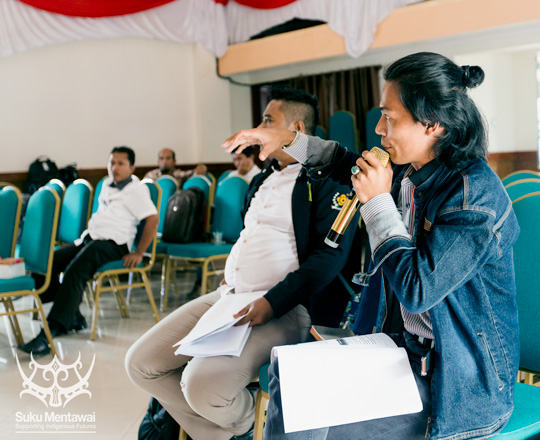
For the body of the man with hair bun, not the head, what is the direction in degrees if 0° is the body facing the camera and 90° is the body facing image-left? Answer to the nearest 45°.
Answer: approximately 90°

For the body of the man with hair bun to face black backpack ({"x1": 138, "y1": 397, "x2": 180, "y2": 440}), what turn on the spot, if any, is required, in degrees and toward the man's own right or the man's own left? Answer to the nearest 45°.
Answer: approximately 45° to the man's own right

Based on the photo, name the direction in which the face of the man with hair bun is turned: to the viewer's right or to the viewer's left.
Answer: to the viewer's left

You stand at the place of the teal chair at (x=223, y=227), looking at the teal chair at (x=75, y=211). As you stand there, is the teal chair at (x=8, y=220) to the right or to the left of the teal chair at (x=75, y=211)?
left
